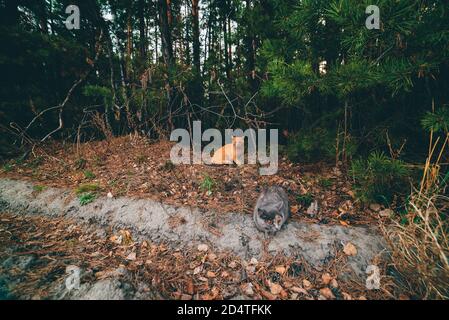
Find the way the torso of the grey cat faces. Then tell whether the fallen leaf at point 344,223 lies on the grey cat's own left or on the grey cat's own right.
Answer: on the grey cat's own left

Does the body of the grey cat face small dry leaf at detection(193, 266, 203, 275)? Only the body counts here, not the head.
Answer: no

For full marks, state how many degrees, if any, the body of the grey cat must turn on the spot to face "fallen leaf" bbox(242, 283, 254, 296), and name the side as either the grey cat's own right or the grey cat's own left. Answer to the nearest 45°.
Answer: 0° — it already faces it

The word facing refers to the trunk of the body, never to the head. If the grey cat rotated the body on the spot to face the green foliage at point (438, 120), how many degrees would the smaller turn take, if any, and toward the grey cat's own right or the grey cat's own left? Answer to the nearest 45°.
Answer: approximately 90° to the grey cat's own left

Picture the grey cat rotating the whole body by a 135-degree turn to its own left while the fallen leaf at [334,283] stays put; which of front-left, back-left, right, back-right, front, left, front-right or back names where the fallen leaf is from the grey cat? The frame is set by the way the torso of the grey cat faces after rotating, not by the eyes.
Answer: right

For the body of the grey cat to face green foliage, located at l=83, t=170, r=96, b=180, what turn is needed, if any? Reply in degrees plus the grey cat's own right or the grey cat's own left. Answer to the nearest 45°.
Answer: approximately 90° to the grey cat's own right

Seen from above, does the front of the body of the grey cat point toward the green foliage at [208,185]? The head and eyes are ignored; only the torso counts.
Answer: no

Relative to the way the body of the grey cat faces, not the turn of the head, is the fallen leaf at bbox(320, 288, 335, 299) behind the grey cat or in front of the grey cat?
in front

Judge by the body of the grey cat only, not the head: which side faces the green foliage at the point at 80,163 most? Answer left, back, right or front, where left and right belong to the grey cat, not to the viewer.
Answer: right

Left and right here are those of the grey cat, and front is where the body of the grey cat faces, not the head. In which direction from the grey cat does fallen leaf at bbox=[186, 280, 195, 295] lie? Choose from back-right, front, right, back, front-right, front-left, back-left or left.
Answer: front-right

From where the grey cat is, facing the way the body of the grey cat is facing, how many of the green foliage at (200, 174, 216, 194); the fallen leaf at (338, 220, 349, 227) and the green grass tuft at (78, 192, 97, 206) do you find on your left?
1

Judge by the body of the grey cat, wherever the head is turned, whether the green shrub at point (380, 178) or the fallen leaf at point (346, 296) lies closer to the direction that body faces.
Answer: the fallen leaf

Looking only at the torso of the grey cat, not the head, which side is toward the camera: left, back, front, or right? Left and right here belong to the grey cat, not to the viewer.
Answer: front

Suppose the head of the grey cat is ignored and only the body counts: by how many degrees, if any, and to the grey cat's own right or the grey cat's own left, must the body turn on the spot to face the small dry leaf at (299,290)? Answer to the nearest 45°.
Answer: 0° — it already faces it

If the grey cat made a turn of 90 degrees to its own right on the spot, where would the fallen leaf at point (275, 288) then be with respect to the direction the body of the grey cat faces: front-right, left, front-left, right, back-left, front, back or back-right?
left
